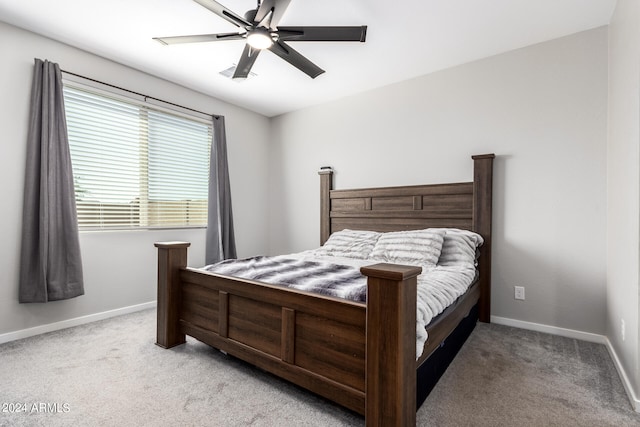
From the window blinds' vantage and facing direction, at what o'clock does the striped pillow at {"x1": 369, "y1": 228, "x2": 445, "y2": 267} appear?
The striped pillow is roughly at 12 o'clock from the window blinds.

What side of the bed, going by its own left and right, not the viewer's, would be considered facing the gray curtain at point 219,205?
right

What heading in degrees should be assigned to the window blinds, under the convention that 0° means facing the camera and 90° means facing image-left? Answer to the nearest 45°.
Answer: approximately 315°

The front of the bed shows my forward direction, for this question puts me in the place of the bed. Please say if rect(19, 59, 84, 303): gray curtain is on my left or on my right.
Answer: on my right

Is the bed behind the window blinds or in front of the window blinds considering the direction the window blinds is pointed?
in front

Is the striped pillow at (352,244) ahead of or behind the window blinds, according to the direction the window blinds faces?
ahead

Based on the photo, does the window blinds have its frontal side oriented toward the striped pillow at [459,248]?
yes
